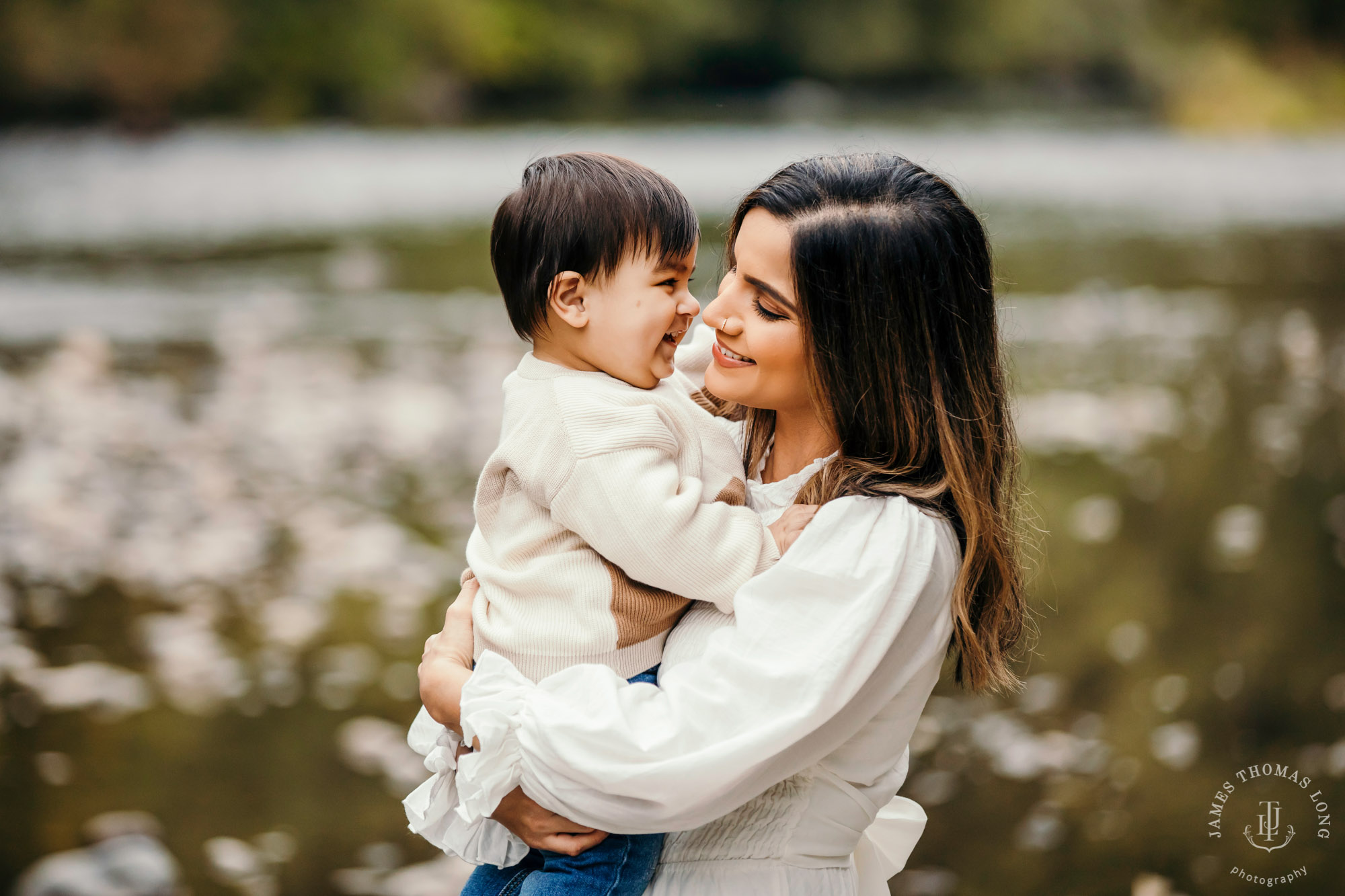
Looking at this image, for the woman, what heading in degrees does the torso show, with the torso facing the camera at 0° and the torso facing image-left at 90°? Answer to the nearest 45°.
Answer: approximately 90°

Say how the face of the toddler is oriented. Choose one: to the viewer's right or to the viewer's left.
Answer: to the viewer's right

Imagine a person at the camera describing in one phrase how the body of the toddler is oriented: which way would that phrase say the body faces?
to the viewer's right
